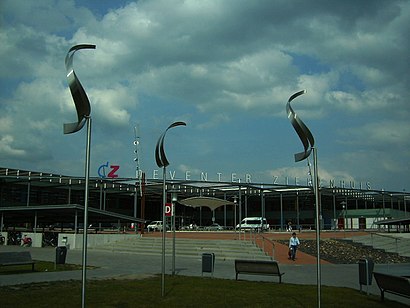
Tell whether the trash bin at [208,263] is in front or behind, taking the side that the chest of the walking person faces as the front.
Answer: in front

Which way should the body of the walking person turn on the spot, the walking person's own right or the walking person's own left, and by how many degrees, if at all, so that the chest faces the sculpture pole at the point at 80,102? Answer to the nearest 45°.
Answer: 0° — they already face it

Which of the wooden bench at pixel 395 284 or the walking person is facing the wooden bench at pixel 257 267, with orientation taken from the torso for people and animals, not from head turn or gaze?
the walking person

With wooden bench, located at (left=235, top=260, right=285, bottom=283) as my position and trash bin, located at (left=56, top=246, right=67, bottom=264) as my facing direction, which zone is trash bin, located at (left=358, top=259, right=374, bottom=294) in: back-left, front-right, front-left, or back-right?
back-left

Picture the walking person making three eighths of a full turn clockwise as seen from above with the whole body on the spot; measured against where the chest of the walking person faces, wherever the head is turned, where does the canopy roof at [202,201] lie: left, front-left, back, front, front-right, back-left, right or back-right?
front

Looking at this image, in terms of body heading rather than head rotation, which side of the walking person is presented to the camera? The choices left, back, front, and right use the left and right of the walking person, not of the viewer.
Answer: front

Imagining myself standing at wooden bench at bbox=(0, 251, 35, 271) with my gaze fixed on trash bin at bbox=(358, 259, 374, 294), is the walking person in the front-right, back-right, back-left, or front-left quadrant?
front-left

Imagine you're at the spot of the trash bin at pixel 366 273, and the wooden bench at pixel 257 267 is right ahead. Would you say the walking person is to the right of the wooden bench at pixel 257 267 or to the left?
right

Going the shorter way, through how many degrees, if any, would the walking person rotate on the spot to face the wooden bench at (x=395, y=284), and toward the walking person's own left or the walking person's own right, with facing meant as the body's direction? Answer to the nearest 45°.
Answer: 0° — they already face it

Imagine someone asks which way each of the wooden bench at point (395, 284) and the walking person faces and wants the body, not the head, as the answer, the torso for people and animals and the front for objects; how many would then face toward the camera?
1
